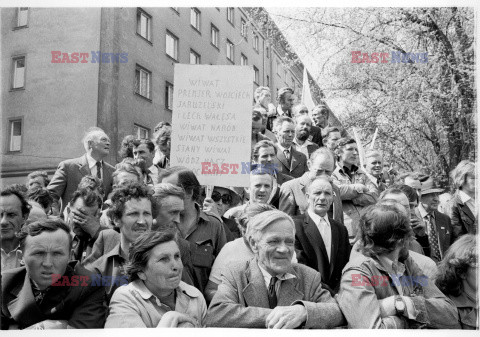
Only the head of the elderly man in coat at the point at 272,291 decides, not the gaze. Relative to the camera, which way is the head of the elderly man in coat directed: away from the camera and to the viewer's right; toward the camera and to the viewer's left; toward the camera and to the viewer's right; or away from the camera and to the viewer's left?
toward the camera and to the viewer's right

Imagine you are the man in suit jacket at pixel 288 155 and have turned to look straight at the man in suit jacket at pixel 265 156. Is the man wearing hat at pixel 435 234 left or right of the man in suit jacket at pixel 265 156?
left

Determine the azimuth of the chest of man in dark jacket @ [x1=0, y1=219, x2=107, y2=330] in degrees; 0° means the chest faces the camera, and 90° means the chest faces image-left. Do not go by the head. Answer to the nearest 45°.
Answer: approximately 0°

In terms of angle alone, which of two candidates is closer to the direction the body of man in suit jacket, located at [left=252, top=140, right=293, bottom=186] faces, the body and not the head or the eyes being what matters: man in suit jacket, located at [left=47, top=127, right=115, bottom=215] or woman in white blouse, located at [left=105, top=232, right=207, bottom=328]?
the woman in white blouse

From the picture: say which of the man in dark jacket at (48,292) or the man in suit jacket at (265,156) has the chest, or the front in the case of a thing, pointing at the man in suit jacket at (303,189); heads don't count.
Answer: the man in suit jacket at (265,156)

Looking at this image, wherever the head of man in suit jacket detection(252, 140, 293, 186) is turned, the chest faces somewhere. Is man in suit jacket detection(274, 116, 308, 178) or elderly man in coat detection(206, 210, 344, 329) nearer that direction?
the elderly man in coat

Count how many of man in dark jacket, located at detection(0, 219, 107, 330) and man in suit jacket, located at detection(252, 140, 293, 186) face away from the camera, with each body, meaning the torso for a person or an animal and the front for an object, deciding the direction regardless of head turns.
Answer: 0

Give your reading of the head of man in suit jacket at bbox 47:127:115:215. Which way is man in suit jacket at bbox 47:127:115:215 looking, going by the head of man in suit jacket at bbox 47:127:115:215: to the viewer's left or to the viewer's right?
to the viewer's right

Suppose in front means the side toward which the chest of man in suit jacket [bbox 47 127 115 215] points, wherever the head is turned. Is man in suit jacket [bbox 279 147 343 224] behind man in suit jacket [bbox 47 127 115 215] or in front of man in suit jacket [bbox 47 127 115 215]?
in front
